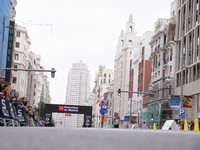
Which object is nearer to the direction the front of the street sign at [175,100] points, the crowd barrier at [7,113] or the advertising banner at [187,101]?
the crowd barrier

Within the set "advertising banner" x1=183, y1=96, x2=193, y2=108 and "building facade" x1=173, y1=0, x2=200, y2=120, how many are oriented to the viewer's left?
1

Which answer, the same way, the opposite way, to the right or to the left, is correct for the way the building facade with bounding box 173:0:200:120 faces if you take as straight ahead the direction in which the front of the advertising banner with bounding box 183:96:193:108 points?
to the right

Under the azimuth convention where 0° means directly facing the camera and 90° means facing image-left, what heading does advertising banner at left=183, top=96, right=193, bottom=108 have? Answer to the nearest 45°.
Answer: approximately 0°

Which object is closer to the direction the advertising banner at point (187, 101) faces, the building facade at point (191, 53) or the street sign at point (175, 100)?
the street sign

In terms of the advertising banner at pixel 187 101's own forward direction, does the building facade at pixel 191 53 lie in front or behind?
behind

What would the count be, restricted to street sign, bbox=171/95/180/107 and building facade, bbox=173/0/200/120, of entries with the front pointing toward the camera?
1

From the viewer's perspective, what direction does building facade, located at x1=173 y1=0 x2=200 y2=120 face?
to the viewer's left
